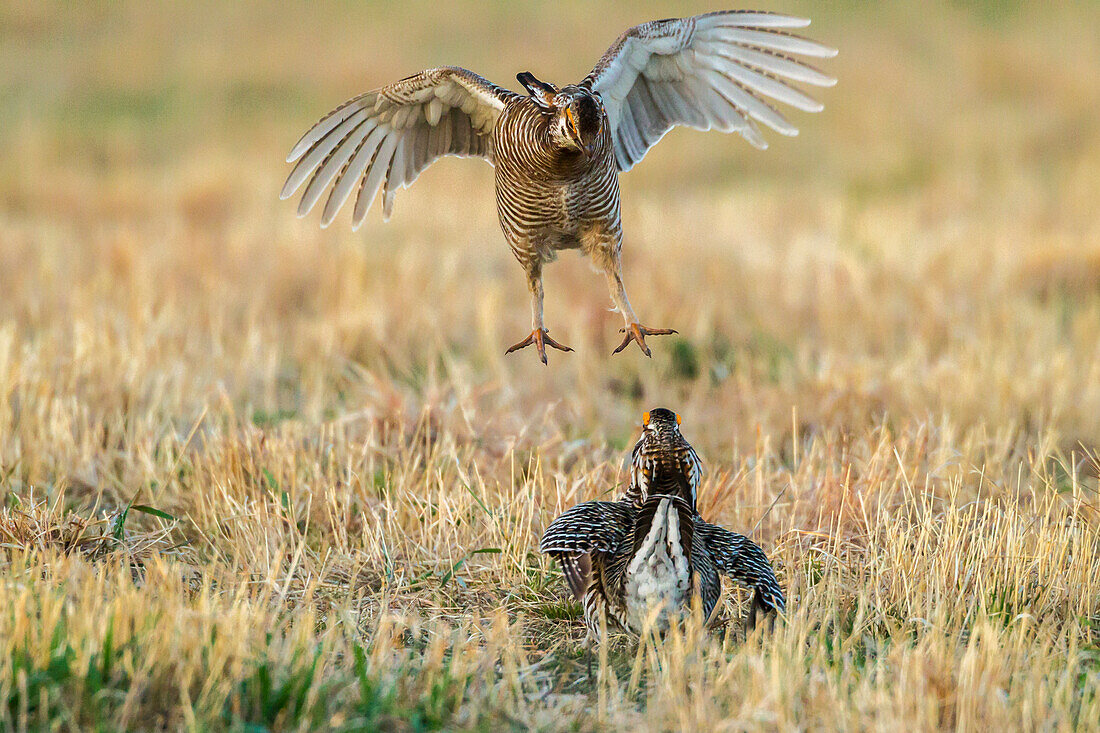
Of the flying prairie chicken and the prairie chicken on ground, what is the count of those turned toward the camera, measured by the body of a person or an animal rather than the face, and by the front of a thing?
1

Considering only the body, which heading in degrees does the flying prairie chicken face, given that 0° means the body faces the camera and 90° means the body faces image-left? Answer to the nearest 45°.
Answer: approximately 0°

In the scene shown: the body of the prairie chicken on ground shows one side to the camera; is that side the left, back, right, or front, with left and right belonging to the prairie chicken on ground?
back

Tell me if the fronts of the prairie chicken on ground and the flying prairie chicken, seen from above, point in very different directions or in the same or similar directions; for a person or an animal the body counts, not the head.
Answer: very different directions
